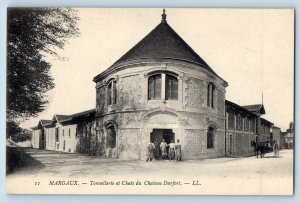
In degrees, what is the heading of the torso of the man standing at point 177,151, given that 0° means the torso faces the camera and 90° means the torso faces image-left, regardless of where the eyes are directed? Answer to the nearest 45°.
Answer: approximately 0°
